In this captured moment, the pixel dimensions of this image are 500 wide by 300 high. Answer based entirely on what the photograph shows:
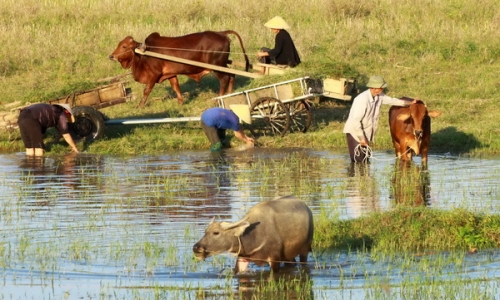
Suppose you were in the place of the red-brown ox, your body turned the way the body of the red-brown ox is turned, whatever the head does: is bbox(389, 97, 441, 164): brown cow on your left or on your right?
on your left

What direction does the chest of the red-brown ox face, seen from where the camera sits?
to the viewer's left

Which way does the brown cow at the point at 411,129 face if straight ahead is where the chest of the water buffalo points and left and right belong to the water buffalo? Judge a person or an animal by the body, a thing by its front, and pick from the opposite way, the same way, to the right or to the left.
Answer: to the left

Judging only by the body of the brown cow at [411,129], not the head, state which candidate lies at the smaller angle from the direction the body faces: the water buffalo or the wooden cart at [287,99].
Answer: the water buffalo

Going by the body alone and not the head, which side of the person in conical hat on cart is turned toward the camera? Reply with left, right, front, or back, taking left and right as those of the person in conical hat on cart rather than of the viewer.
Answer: left

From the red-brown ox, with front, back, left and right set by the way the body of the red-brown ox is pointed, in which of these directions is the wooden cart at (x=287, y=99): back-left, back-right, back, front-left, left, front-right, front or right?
back-left

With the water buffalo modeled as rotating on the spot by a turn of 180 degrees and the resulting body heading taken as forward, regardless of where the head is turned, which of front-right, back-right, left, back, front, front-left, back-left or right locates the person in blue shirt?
front-left

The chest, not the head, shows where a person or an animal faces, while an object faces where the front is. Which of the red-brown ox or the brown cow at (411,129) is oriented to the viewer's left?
the red-brown ox

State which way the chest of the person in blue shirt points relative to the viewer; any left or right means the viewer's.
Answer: facing to the right of the viewer

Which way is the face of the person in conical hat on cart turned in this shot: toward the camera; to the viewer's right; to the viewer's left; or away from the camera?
to the viewer's left
